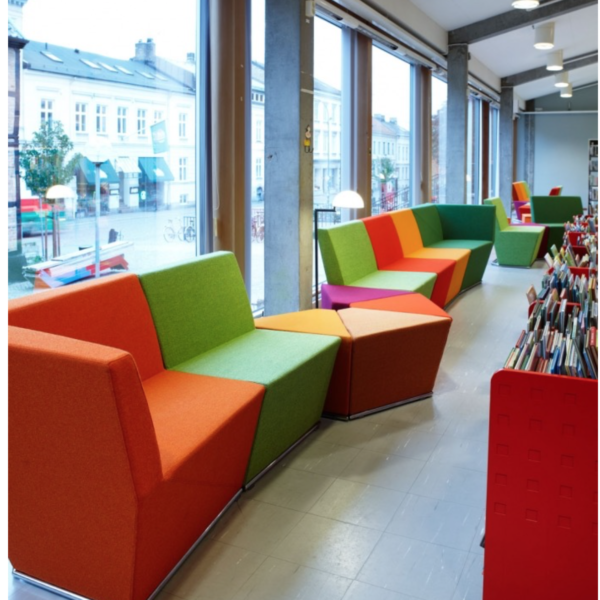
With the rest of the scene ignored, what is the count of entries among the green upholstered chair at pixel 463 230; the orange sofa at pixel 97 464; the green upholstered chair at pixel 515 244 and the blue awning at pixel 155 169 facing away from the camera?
0

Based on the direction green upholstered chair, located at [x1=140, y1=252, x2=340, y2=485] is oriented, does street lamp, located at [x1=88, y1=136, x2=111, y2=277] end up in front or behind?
behind

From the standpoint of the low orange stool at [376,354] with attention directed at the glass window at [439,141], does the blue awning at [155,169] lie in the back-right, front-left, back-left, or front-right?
front-left

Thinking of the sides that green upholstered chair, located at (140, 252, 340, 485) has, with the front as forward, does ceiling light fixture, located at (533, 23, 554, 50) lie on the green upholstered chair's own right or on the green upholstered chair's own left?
on the green upholstered chair's own left

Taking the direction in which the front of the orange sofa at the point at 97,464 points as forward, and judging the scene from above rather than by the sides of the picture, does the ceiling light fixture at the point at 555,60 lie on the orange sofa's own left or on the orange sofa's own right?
on the orange sofa's own left

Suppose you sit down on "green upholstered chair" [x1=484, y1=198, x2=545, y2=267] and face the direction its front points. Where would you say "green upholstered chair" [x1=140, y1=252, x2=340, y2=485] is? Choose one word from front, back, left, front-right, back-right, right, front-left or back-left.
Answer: right

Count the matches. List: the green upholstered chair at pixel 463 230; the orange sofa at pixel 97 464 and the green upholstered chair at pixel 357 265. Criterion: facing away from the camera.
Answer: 0

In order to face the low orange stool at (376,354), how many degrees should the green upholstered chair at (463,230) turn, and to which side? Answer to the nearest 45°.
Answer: approximately 45° to its right

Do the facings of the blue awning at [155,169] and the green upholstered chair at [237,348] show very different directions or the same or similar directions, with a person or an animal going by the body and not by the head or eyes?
same or similar directions

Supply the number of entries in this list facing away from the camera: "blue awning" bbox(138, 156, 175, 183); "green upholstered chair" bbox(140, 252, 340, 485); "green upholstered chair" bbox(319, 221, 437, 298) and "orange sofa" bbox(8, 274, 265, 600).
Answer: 0

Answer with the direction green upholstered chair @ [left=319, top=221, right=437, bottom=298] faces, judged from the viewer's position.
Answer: facing the viewer and to the right of the viewer

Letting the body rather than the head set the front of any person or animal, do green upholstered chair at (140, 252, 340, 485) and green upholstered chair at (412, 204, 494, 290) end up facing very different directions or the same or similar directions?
same or similar directions

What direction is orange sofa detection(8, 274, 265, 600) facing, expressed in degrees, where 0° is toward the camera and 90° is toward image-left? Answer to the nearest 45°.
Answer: approximately 315°
